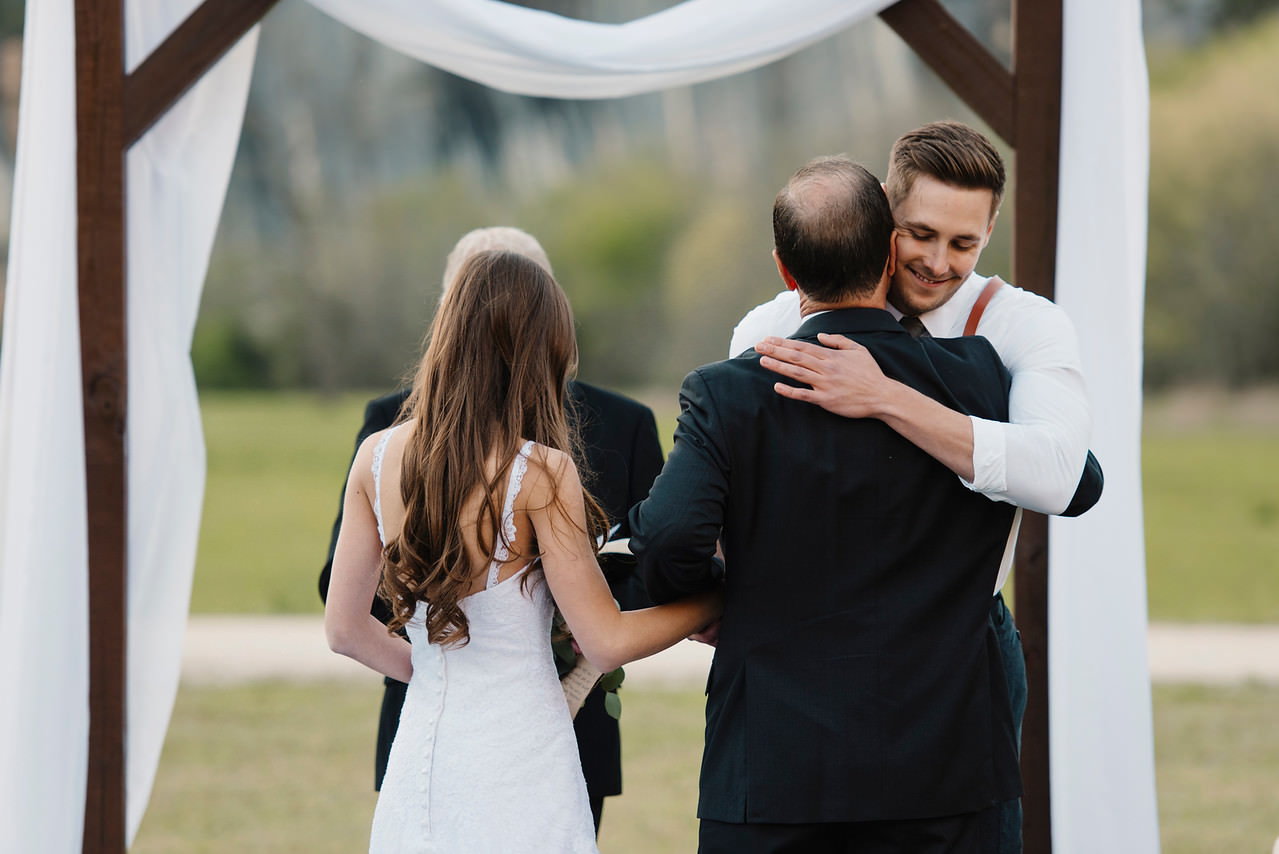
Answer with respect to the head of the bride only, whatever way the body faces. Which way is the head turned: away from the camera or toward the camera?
away from the camera

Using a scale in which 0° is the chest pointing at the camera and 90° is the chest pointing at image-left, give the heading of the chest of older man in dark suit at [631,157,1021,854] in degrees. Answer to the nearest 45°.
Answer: approximately 180°

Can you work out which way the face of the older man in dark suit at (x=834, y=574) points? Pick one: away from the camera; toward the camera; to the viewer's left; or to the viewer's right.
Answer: away from the camera

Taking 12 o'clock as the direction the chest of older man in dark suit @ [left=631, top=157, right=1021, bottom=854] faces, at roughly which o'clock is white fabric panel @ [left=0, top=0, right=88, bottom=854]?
The white fabric panel is roughly at 10 o'clock from the older man in dark suit.

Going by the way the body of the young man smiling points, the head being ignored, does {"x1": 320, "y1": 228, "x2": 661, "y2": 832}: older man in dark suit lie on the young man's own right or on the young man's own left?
on the young man's own right

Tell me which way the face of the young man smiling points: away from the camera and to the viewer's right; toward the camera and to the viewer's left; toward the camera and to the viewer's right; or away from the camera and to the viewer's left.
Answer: toward the camera and to the viewer's left

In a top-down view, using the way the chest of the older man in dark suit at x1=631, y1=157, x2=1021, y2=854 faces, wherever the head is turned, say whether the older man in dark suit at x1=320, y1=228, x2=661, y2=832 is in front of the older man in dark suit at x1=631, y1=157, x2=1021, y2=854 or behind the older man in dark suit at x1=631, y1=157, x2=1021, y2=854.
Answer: in front

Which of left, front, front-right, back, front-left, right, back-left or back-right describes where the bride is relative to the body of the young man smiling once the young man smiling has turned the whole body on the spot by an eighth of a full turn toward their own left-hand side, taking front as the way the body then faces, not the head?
right

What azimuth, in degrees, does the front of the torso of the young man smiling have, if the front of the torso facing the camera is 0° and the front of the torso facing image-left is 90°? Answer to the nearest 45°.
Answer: approximately 45°

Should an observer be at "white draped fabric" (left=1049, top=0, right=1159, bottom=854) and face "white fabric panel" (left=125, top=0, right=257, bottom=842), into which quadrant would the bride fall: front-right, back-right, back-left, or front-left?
front-left
